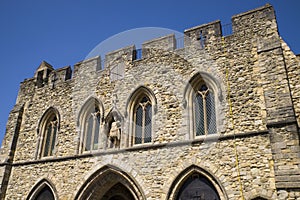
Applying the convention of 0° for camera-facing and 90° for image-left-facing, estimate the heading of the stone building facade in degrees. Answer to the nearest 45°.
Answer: approximately 45°
